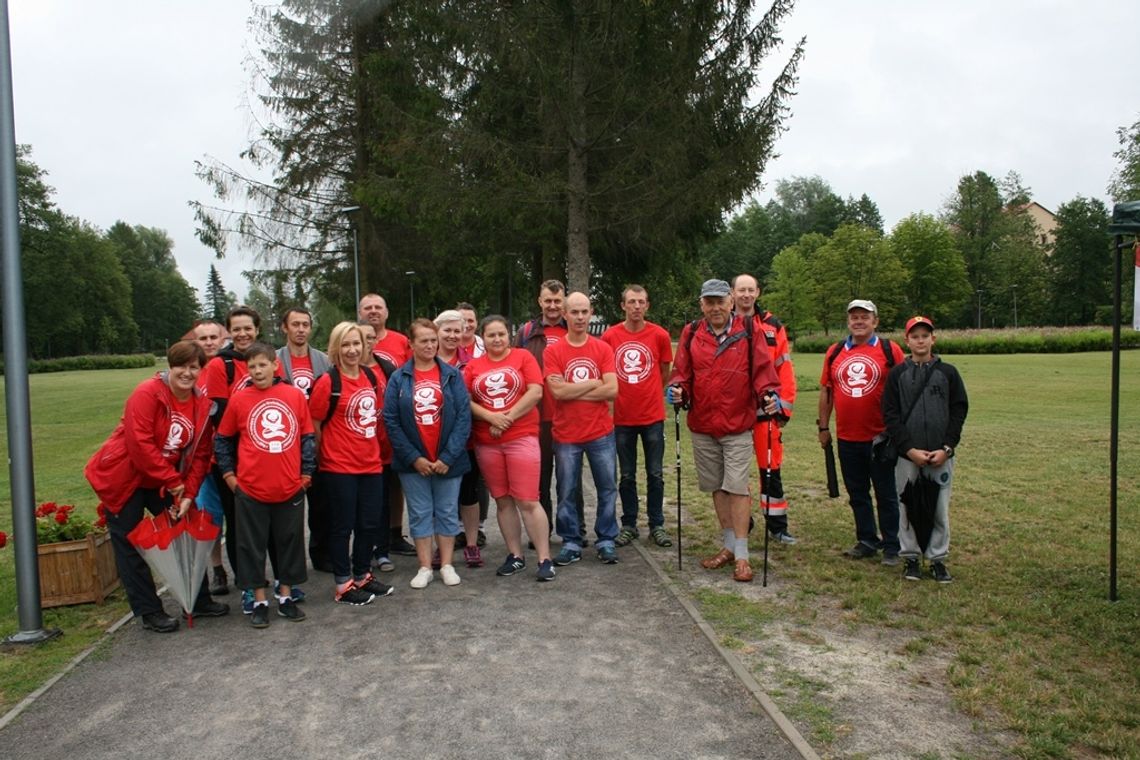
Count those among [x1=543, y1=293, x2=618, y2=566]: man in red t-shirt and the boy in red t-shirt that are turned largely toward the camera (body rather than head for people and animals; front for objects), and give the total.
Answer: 2

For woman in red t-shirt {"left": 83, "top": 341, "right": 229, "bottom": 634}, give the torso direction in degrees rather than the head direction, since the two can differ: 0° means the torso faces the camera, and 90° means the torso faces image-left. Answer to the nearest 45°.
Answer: approximately 315°

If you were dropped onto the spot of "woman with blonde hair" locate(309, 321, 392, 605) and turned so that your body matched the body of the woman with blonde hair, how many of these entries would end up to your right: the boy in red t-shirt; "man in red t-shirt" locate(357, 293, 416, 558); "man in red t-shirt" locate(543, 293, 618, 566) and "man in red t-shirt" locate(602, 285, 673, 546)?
1

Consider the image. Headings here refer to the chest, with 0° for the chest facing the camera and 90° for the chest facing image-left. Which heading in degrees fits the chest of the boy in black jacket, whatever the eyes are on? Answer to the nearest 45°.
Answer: approximately 0°

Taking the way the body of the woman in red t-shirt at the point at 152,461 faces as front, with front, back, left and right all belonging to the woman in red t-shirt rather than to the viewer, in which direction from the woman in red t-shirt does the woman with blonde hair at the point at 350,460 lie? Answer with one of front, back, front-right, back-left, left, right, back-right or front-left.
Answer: front-left

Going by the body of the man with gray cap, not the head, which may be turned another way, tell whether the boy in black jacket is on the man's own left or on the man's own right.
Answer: on the man's own left

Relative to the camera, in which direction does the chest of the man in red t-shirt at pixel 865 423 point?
toward the camera

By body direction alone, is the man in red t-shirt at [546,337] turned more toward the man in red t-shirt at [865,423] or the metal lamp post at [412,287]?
the man in red t-shirt

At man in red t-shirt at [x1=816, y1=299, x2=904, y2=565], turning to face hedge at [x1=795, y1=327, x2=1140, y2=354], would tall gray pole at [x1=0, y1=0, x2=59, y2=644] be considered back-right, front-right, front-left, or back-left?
back-left
